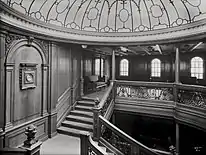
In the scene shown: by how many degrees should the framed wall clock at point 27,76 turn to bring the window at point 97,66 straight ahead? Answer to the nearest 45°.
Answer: approximately 90° to its left

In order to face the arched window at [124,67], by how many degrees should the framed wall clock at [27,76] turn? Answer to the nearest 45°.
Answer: approximately 90° to its left

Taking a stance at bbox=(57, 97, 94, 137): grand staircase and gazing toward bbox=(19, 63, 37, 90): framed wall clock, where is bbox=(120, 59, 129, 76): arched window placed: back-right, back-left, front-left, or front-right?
back-right

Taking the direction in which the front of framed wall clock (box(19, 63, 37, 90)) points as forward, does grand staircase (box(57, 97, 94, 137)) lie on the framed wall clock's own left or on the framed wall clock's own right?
on the framed wall clock's own left

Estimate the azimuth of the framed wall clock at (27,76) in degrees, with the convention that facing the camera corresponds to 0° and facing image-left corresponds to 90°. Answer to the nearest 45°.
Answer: approximately 315°
